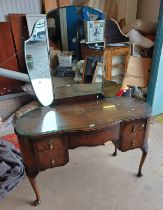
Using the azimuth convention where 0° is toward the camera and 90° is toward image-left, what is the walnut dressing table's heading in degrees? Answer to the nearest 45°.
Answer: approximately 315°

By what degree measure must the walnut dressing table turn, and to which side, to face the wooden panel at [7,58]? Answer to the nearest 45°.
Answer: approximately 180°

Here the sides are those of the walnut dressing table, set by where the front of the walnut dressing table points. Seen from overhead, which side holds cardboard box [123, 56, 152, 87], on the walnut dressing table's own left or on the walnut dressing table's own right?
on the walnut dressing table's own left
